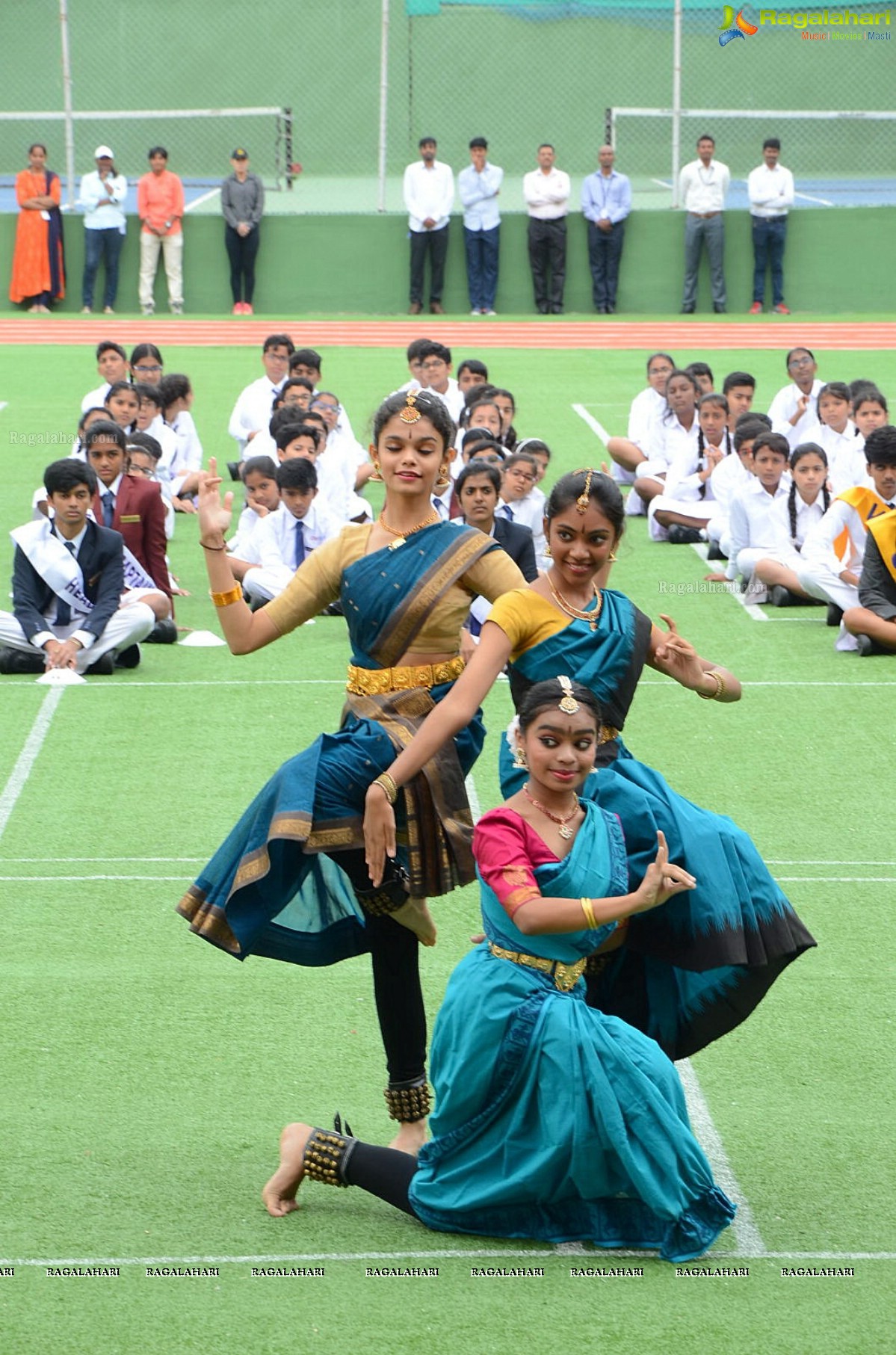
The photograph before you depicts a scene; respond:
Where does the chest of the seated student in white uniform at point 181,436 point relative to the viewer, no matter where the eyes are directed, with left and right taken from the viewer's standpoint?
facing to the right of the viewer

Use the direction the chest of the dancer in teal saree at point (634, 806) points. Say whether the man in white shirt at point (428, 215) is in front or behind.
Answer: behind

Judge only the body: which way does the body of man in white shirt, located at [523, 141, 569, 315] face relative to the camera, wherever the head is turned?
toward the camera

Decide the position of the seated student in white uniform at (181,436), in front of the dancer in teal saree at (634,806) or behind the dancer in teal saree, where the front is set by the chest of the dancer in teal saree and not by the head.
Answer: behind

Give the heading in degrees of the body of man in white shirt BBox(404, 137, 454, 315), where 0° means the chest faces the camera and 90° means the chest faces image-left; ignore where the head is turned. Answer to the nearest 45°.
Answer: approximately 0°

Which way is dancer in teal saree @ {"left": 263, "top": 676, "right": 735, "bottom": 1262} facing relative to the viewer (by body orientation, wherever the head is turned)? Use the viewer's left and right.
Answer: facing the viewer and to the right of the viewer

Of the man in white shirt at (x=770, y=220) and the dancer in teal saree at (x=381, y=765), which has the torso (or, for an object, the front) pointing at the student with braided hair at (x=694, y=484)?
the man in white shirt

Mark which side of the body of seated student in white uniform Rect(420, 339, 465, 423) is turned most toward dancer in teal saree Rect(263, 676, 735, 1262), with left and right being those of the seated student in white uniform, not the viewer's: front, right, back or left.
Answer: front

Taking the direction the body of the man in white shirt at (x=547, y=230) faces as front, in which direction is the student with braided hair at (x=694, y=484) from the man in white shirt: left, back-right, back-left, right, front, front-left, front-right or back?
front

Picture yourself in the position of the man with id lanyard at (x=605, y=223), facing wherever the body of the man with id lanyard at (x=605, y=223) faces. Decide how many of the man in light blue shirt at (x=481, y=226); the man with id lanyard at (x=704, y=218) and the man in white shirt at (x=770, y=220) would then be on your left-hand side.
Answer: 2

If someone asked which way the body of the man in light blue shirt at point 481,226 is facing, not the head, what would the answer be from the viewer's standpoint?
toward the camera

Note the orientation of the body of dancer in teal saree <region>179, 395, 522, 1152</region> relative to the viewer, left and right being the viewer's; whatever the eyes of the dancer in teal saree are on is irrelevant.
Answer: facing the viewer
